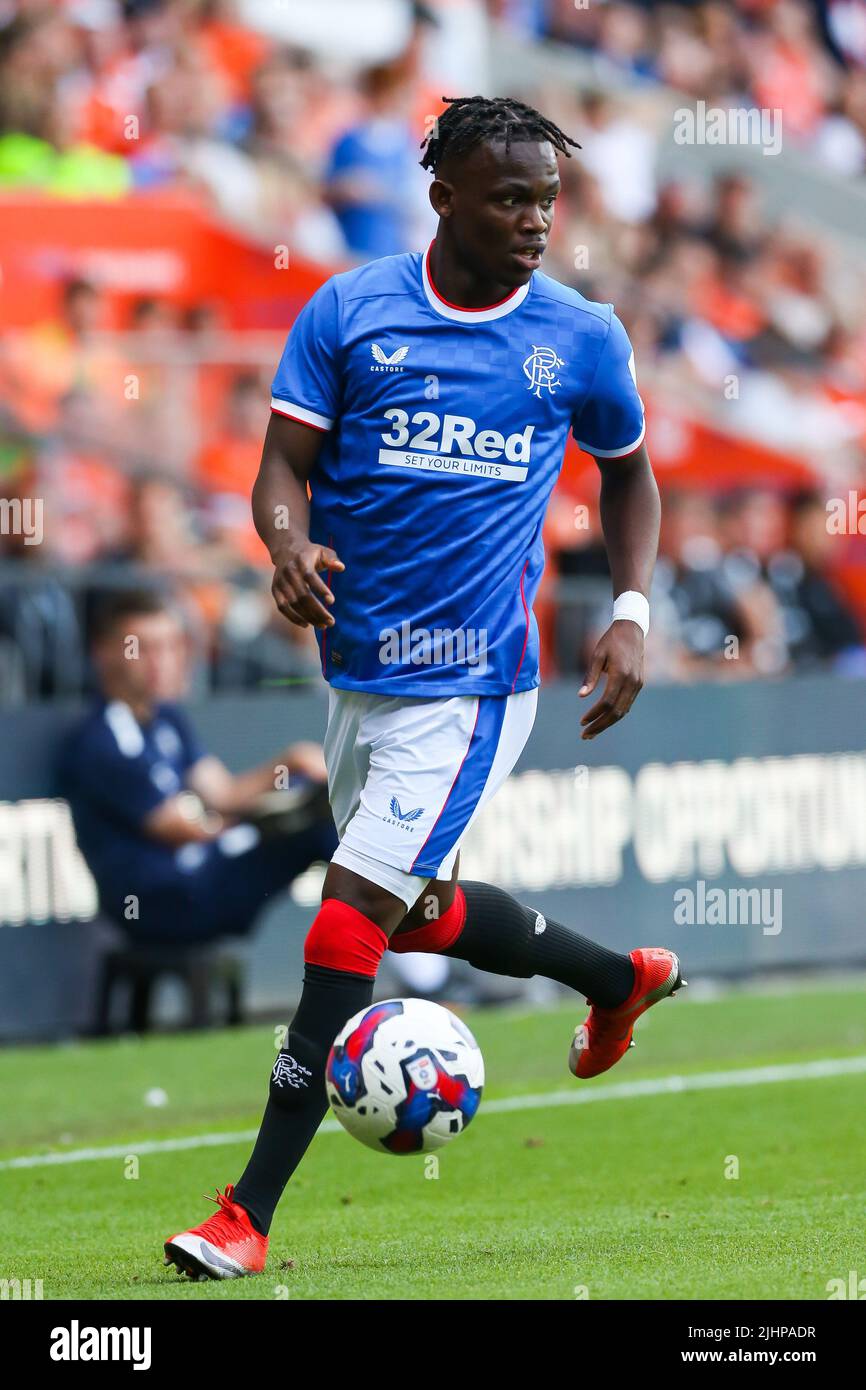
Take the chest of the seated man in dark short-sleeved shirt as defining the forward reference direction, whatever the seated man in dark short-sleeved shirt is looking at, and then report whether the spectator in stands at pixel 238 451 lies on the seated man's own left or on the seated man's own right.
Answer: on the seated man's own left

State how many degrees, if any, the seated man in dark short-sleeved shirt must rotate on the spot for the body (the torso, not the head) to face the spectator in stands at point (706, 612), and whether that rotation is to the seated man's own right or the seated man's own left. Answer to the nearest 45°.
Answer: approximately 90° to the seated man's own left

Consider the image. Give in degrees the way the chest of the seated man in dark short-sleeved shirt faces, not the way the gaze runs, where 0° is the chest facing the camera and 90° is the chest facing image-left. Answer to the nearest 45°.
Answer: approximately 315°

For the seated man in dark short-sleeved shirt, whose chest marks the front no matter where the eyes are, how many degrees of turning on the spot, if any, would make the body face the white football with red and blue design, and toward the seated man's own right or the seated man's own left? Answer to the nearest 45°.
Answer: approximately 45° to the seated man's own right

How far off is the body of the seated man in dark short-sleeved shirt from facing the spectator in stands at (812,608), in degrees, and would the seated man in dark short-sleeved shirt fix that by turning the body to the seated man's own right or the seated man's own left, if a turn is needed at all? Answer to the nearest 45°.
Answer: approximately 90° to the seated man's own left
